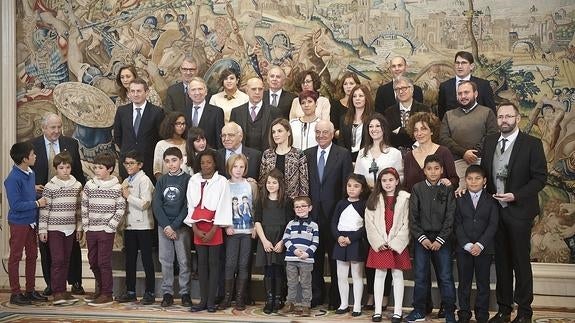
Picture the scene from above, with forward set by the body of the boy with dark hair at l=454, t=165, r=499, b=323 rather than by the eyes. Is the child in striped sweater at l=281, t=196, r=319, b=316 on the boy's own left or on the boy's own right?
on the boy's own right

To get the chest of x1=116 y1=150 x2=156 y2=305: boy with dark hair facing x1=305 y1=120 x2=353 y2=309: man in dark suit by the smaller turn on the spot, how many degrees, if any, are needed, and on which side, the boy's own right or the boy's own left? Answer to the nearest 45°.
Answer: approximately 135° to the boy's own left

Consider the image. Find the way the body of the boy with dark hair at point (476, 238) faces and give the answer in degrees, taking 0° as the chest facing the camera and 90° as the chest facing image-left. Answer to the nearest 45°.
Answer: approximately 0°

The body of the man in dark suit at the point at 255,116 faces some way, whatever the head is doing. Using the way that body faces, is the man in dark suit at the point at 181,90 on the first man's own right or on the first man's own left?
on the first man's own right

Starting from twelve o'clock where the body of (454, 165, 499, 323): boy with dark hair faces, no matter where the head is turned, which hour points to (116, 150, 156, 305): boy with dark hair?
(116, 150, 156, 305): boy with dark hair is roughly at 3 o'clock from (454, 165, 499, 323): boy with dark hair.
